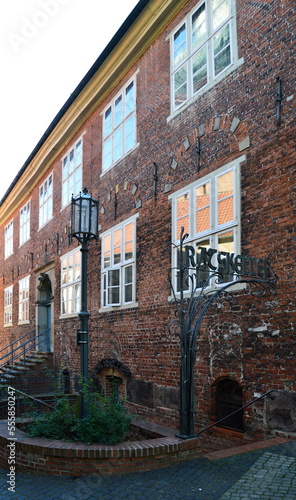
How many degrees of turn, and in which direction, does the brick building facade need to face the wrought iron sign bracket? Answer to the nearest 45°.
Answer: approximately 45° to its left

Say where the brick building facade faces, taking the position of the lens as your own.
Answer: facing the viewer and to the left of the viewer

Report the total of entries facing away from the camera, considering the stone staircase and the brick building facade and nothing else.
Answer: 0

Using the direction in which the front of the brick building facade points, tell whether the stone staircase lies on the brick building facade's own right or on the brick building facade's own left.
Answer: on the brick building facade's own right

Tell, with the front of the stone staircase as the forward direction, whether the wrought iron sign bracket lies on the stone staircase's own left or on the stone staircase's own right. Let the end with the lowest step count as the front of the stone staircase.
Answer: on the stone staircase's own left
